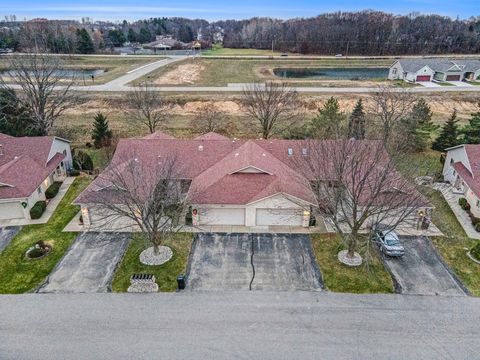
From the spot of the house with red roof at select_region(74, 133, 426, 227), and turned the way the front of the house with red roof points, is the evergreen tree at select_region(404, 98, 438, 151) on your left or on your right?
on your left

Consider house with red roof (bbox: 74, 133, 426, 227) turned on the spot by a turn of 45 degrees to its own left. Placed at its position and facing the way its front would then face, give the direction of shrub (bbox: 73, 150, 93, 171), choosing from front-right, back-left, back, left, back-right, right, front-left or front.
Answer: back

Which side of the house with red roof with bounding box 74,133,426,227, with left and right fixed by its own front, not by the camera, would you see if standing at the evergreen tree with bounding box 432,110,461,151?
left

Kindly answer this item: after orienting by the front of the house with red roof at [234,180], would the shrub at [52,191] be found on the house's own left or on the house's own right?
on the house's own right

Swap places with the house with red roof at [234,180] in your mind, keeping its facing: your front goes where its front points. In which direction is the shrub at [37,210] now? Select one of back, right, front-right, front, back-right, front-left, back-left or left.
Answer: right

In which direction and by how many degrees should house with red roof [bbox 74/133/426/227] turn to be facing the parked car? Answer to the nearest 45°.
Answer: approximately 45° to its left

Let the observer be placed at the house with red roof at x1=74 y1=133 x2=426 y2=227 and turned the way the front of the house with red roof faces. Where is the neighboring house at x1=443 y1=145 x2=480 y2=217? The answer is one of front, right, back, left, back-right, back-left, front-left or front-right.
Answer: left

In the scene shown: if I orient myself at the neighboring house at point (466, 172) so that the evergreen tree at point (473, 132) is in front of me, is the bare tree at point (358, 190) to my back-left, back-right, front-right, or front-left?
back-left

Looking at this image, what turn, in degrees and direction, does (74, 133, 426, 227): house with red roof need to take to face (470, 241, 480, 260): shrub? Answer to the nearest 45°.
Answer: approximately 45° to its left

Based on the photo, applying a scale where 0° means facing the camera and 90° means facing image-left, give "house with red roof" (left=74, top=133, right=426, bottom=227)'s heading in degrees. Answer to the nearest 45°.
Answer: approximately 0°

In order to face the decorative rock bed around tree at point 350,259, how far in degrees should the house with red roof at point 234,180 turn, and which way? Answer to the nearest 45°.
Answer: approximately 45° to its left

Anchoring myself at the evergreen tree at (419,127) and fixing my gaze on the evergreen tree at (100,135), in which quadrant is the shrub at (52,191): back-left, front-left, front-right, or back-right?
front-left

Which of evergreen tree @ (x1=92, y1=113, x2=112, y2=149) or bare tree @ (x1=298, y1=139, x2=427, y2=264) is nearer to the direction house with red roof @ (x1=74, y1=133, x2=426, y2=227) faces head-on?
the bare tree

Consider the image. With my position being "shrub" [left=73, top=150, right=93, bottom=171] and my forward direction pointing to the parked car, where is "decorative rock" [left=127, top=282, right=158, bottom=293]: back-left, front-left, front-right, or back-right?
front-right

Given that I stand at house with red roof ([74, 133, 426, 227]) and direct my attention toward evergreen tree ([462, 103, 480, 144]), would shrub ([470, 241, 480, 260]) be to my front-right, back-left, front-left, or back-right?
front-right

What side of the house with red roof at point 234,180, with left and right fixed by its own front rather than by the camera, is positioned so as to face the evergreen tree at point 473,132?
left

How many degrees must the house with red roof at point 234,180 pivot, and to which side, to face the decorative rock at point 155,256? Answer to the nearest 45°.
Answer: approximately 45° to its right
